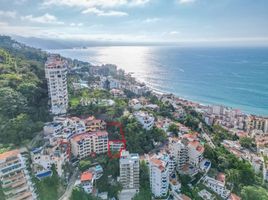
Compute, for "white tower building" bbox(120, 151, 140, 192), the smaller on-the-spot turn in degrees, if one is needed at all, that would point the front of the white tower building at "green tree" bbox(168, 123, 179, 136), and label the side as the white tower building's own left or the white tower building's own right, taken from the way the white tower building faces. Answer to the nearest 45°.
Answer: approximately 135° to the white tower building's own left

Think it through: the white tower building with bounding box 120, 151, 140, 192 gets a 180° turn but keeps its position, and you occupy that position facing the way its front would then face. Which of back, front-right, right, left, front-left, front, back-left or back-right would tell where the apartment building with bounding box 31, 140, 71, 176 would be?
left

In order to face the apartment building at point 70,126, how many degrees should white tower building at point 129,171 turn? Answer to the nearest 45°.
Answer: approximately 135° to its right

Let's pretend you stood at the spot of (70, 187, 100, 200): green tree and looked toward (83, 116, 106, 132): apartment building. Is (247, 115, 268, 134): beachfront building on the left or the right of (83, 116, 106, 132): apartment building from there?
right

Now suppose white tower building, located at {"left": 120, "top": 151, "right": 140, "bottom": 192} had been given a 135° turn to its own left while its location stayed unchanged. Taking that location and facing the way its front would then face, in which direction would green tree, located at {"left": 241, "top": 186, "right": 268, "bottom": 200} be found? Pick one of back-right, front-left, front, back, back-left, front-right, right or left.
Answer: front-right

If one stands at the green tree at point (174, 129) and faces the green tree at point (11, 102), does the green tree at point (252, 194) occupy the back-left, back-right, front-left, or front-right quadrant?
back-left

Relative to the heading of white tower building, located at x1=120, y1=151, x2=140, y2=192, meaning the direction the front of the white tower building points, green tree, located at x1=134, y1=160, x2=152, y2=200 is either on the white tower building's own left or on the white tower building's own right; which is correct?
on the white tower building's own left

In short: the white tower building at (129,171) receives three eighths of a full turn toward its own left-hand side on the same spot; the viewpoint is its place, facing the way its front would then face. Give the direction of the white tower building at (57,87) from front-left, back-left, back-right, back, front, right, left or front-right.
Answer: left

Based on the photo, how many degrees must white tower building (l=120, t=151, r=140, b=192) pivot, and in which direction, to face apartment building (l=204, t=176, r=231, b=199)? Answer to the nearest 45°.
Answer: approximately 90° to its left

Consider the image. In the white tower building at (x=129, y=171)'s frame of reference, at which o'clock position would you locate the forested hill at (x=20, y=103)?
The forested hill is roughly at 4 o'clock from the white tower building.

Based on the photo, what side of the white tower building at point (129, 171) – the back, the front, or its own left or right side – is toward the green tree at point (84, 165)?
right

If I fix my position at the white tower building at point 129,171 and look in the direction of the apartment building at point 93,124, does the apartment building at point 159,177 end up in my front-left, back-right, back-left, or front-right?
back-right

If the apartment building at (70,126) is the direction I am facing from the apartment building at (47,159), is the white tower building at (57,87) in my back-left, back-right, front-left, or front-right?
front-left

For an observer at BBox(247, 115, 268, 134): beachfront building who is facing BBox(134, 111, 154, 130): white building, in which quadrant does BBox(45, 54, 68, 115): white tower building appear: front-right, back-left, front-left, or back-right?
front-right

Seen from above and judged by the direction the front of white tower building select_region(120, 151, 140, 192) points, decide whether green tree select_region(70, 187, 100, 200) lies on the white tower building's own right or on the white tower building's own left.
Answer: on the white tower building's own right

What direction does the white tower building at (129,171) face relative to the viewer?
toward the camera
